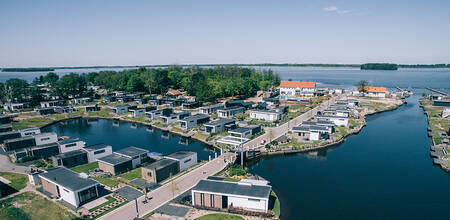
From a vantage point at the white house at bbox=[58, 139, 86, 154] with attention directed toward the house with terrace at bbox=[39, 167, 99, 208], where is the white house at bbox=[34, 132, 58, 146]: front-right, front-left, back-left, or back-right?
back-right

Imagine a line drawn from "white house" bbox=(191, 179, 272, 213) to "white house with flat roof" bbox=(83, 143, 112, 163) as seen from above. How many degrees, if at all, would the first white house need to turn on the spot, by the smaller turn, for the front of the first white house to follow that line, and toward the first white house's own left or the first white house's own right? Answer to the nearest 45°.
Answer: approximately 135° to the first white house's own right

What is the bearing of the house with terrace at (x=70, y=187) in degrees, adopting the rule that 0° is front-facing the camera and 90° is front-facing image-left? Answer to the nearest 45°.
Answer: approximately 315°

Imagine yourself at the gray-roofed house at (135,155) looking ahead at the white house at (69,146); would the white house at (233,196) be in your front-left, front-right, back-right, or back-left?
back-left

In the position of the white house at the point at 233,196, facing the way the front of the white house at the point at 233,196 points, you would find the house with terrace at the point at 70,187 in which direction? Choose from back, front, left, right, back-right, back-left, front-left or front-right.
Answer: right

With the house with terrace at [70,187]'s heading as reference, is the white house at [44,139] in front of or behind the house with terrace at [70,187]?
behind

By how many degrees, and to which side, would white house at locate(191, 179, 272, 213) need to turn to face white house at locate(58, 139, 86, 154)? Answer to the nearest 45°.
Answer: approximately 135° to its right

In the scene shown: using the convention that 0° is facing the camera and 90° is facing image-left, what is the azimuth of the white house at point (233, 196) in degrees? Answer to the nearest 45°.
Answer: approximately 0°

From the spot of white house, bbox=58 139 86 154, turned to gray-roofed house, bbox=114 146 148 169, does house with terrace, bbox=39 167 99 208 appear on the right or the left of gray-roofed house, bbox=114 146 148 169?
right

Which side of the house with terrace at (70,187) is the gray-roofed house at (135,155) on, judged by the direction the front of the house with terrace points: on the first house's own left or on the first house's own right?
on the first house's own left

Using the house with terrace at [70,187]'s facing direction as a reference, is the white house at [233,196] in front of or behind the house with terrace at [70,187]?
in front
